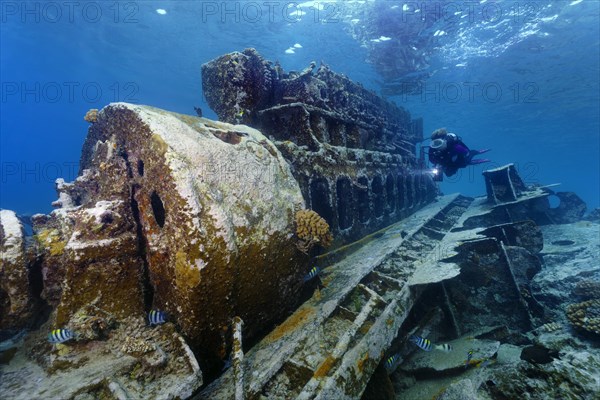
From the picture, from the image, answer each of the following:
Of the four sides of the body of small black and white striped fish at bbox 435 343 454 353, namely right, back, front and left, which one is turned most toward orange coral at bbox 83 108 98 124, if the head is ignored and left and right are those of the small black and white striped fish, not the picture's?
back

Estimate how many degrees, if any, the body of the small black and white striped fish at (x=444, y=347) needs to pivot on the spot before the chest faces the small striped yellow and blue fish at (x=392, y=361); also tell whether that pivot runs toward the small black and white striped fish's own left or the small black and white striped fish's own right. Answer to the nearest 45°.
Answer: approximately 45° to the small black and white striped fish's own left

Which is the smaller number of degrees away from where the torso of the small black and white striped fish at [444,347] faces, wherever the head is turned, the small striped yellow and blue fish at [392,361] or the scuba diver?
the small striped yellow and blue fish

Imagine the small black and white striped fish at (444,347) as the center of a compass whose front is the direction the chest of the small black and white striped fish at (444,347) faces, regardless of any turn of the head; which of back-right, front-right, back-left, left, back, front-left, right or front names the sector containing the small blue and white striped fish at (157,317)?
back
